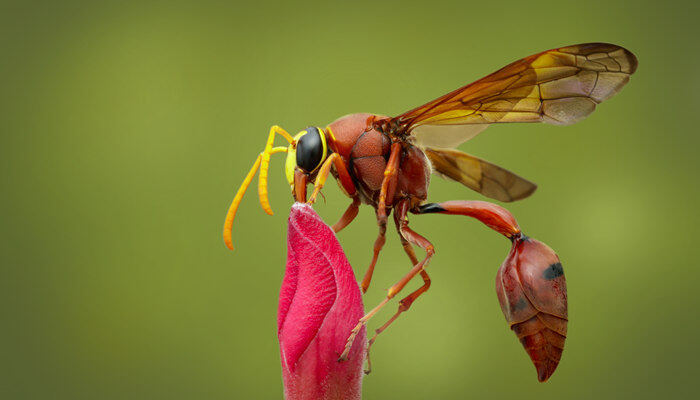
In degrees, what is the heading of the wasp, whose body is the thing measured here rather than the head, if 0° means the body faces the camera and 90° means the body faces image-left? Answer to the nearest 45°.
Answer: approximately 90°
